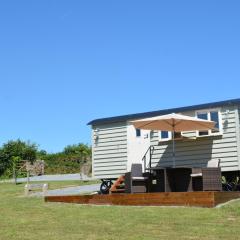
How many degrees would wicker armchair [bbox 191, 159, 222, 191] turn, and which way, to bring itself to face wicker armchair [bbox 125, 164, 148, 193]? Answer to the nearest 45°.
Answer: approximately 45° to its right

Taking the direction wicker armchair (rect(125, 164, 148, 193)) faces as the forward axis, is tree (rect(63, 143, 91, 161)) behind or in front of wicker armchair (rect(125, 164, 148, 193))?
behind

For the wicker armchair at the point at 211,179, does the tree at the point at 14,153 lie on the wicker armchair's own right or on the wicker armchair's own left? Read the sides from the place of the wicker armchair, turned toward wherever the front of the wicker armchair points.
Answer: on the wicker armchair's own right

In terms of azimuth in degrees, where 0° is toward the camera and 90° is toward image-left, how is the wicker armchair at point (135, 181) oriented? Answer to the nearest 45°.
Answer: approximately 315°

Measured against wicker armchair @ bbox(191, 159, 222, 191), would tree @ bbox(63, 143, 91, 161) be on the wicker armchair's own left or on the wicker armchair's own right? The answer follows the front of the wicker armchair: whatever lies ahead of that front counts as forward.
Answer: on the wicker armchair's own right

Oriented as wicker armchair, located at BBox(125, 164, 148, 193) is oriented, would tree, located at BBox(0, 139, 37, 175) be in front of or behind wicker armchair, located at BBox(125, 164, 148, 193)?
behind

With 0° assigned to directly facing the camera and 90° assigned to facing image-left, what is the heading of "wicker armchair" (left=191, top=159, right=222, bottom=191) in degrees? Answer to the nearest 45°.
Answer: approximately 45°
